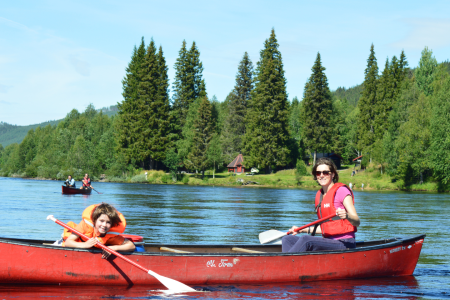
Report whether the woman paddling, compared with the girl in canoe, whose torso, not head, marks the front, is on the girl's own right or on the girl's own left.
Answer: on the girl's own left

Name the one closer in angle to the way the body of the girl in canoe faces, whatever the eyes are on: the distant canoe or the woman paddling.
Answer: the woman paddling

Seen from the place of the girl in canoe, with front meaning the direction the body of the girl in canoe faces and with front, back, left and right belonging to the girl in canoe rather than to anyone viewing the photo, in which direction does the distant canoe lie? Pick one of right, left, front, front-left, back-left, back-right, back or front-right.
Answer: back

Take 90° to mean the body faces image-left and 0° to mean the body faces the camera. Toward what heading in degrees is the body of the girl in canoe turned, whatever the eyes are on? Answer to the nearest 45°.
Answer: approximately 0°

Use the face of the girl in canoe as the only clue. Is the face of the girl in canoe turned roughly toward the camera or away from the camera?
toward the camera
